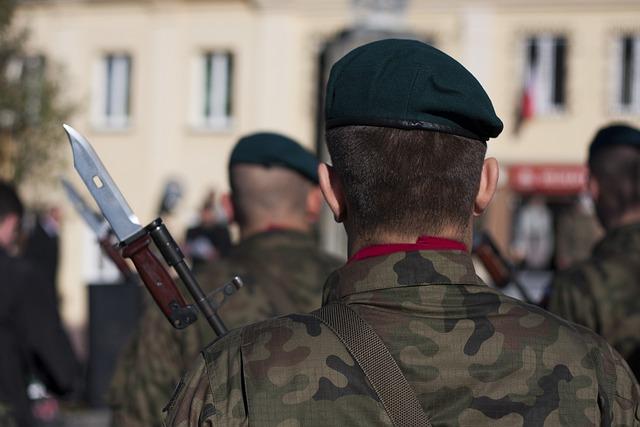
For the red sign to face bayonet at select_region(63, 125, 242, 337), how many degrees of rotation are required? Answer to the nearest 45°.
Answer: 0° — it already faces it

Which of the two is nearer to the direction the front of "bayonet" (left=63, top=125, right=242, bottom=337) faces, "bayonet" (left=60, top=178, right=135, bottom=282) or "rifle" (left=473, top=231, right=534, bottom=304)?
the bayonet

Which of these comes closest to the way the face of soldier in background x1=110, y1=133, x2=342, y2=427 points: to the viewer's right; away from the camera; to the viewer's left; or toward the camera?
away from the camera

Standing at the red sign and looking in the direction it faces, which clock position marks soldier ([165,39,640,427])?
The soldier is roughly at 12 o'clock from the red sign.

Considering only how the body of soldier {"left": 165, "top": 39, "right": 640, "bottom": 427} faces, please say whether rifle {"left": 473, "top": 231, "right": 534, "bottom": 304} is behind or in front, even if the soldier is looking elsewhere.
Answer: in front

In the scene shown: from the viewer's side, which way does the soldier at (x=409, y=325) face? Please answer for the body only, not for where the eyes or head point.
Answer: away from the camera

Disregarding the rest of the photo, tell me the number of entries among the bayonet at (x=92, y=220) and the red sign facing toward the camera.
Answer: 1

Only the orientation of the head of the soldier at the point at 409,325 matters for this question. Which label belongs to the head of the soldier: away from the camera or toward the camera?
away from the camera

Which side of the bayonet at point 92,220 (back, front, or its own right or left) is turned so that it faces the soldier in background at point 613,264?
back
